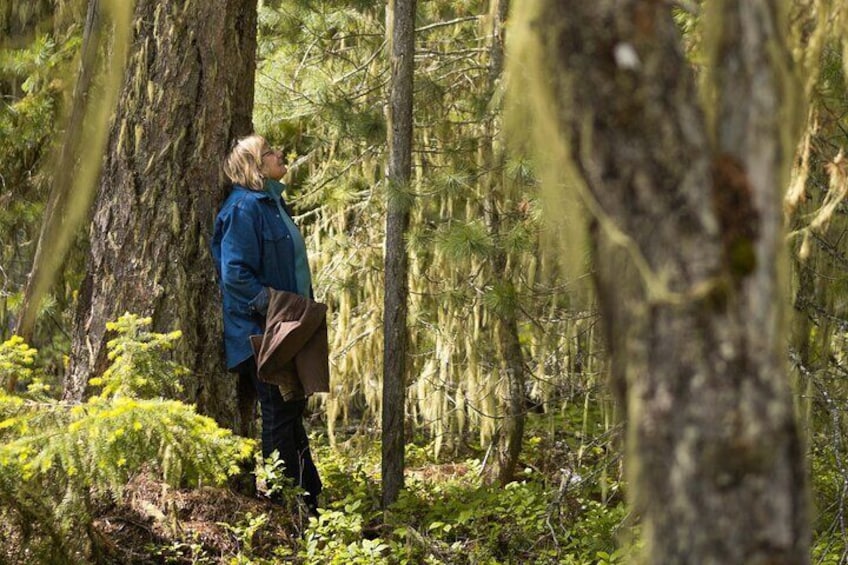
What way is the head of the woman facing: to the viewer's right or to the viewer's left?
to the viewer's right

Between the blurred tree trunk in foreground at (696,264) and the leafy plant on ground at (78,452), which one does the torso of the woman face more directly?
the blurred tree trunk in foreground

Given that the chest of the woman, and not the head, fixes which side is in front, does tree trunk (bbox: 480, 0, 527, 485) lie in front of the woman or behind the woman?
in front

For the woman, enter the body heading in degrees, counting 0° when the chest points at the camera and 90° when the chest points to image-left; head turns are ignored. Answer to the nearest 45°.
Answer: approximately 270°

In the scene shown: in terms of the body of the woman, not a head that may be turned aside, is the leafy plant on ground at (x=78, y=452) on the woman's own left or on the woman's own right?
on the woman's own right

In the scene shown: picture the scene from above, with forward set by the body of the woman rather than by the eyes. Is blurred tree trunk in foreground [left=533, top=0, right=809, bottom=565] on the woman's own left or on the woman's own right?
on the woman's own right

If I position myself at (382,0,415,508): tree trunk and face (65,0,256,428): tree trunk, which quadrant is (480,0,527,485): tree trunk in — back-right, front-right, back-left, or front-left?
back-right

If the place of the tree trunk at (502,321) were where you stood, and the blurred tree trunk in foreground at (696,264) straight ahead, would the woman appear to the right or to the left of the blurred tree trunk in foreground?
right

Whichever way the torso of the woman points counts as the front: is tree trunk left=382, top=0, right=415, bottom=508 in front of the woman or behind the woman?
in front
